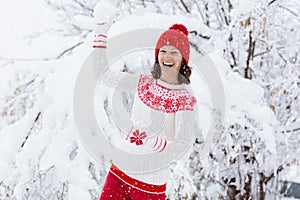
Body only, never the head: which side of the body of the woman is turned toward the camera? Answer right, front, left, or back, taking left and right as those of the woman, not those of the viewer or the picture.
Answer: front

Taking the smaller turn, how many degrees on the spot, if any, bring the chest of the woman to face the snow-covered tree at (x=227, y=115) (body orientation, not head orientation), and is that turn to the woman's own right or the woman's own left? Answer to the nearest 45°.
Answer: approximately 135° to the woman's own left
